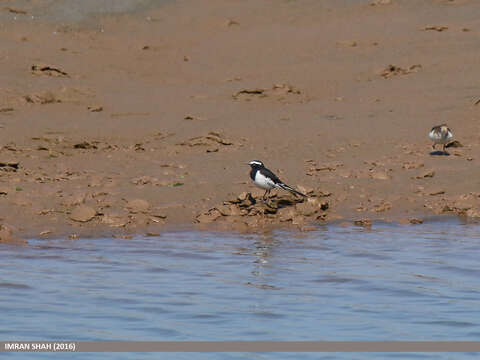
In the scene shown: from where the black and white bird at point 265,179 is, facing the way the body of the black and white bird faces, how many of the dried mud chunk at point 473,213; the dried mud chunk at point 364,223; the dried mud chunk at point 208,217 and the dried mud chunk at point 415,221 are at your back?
3

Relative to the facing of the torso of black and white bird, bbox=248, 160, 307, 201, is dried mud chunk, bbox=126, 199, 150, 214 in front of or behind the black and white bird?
in front

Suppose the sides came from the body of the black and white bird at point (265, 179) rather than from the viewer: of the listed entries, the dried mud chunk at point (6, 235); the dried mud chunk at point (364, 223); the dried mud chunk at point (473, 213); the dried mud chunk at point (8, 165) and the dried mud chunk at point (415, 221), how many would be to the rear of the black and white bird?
3

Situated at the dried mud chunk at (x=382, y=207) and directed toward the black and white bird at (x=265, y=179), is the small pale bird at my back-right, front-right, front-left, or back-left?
back-right

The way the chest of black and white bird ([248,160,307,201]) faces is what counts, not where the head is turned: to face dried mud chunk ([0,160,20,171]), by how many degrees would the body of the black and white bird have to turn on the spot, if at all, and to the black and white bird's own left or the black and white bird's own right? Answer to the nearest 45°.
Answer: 0° — it already faces it

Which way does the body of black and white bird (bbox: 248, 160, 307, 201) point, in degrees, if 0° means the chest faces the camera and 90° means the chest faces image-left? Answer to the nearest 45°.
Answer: approximately 90°
